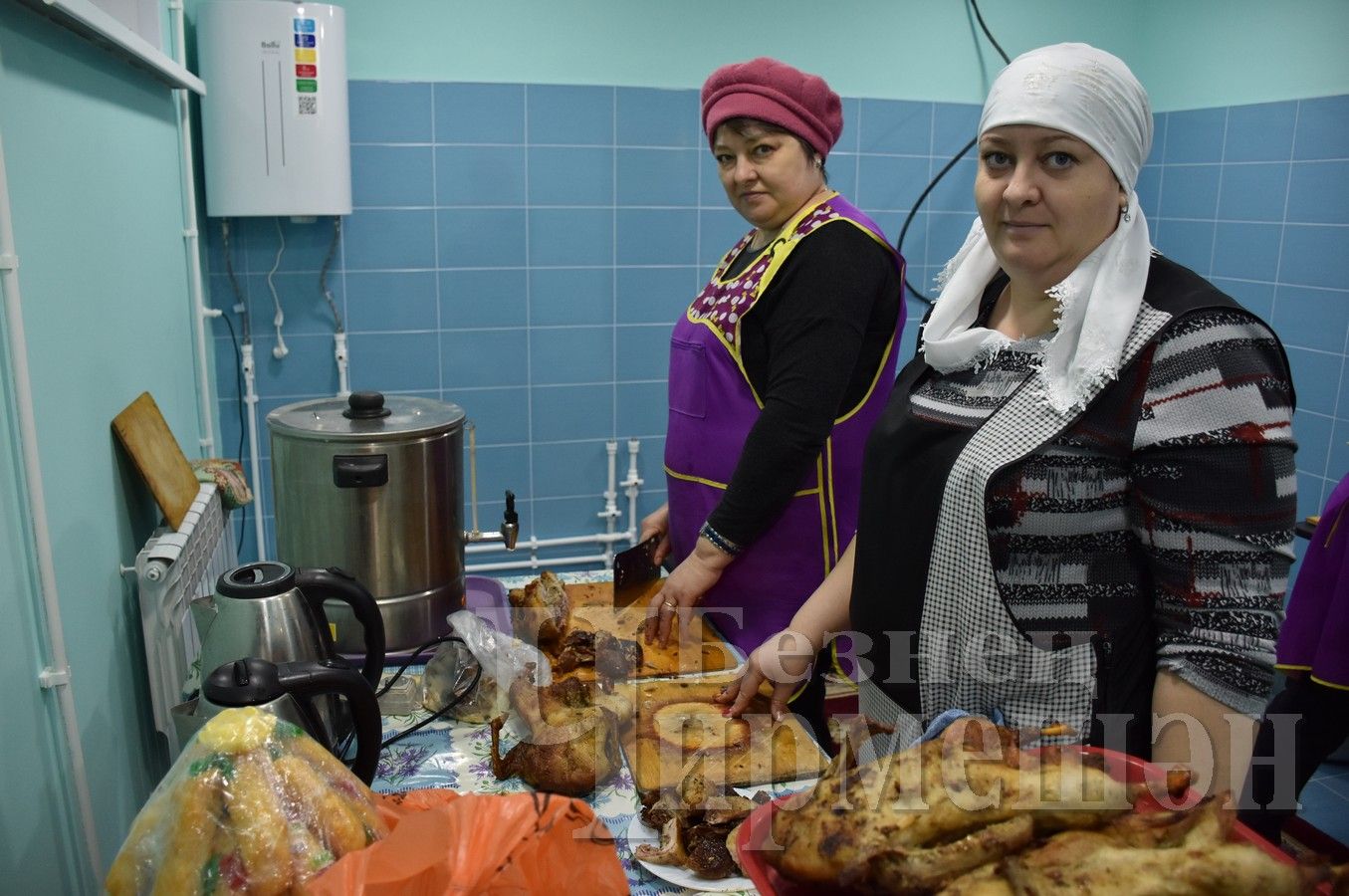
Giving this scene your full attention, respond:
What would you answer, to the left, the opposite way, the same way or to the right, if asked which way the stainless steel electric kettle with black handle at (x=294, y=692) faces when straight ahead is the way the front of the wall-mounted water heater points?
to the right

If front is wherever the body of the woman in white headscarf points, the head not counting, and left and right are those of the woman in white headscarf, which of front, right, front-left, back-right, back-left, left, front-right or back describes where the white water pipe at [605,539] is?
right

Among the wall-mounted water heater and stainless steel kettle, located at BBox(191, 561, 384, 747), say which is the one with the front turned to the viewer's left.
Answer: the stainless steel kettle

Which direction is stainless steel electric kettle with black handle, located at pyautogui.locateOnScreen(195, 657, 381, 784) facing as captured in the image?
to the viewer's left

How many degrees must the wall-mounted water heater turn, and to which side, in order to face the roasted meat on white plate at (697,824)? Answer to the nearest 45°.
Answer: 0° — it already faces it

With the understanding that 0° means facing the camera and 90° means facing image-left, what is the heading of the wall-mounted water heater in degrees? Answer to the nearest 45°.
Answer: approximately 0°

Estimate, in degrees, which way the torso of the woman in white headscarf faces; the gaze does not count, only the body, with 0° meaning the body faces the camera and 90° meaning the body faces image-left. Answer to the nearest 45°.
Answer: approximately 45°

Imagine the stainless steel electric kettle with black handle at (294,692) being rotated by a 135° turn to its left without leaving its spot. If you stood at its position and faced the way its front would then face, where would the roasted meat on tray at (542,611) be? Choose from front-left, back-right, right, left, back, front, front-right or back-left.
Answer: left

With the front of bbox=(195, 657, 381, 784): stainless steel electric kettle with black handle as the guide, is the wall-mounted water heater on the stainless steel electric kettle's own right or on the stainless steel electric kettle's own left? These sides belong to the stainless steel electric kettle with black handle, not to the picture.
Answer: on the stainless steel electric kettle's own right

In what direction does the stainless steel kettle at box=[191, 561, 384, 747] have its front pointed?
to the viewer's left

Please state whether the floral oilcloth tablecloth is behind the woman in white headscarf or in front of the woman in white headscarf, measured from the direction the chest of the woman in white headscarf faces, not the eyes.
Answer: in front

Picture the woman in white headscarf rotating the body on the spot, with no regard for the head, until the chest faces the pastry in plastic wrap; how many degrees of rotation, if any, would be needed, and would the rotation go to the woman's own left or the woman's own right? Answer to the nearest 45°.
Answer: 0° — they already face it
